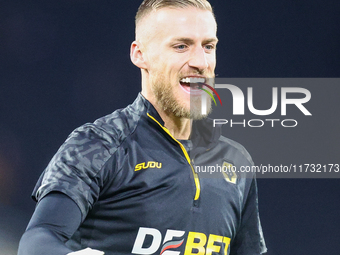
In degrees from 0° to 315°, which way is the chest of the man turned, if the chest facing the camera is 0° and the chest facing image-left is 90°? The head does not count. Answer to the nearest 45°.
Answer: approximately 315°
